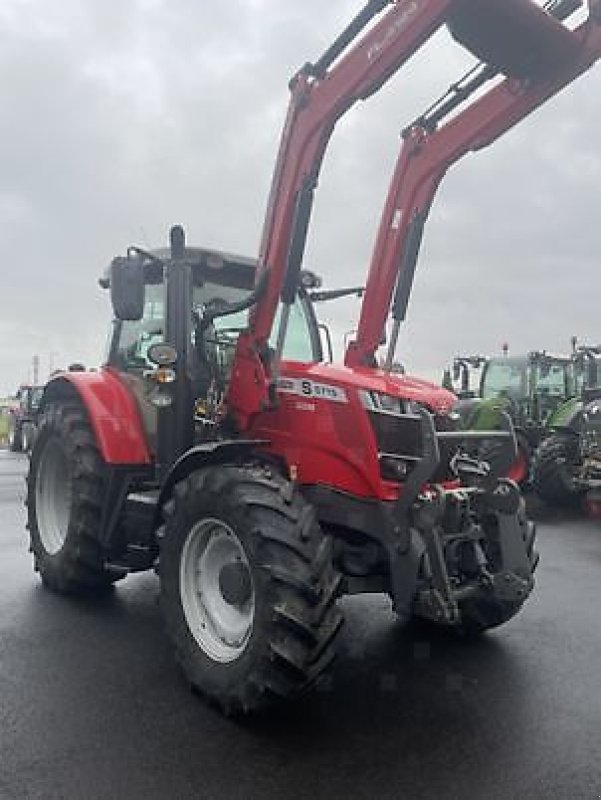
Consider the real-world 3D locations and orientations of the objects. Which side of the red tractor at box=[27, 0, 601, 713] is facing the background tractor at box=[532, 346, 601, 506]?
left

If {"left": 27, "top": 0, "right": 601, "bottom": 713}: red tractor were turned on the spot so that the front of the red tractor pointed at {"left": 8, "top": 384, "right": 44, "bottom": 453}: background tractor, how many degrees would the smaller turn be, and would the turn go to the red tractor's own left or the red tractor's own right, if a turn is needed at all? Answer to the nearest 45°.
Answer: approximately 180°

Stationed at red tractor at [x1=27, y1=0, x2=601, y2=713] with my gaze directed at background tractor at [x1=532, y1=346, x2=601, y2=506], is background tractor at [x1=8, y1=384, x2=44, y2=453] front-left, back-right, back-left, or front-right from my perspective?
front-left

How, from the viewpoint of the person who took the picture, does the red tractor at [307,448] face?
facing the viewer and to the right of the viewer

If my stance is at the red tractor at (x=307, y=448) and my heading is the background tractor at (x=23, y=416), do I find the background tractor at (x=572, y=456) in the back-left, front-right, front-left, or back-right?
front-right

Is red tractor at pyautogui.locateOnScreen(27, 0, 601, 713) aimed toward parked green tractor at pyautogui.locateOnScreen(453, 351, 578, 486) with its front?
no
